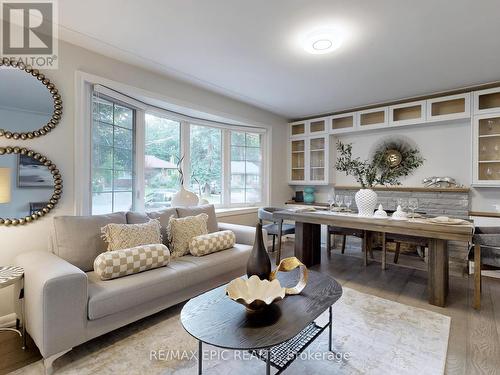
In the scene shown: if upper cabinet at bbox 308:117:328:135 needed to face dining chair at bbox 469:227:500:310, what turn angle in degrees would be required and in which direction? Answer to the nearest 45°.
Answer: approximately 90° to its left

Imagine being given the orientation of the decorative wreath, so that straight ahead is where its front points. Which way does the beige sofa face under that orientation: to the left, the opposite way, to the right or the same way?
to the left

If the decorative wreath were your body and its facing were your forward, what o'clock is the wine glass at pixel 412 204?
The wine glass is roughly at 12 o'clock from the decorative wreath.

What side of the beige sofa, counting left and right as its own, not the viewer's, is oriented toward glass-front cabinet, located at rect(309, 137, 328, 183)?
left

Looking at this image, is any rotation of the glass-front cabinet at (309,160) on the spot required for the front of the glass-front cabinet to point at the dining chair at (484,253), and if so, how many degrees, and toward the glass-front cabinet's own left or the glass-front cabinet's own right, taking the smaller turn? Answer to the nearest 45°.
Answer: approximately 90° to the glass-front cabinet's own left

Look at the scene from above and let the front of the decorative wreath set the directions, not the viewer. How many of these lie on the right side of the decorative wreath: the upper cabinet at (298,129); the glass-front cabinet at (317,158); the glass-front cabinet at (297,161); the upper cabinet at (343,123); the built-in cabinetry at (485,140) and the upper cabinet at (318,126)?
5

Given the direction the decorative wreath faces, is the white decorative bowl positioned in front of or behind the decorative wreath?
in front

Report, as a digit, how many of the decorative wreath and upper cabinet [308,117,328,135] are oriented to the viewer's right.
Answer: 0

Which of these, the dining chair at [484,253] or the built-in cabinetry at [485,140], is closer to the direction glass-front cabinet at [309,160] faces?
the dining chair

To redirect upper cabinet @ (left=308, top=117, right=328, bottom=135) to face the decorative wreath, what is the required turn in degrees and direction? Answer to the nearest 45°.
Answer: approximately 135° to its left

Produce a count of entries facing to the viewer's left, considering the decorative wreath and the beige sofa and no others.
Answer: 0

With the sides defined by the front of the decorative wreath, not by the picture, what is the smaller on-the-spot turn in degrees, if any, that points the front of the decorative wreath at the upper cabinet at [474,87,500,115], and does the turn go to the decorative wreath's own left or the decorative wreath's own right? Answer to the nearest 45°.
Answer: approximately 90° to the decorative wreath's own left
